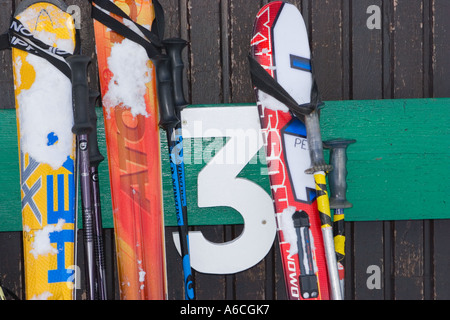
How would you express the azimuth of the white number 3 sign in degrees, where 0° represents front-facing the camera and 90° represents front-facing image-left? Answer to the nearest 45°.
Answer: approximately 0°
